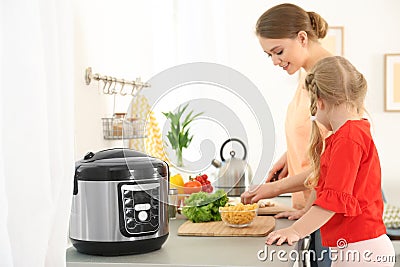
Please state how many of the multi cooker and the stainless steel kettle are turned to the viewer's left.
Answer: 1

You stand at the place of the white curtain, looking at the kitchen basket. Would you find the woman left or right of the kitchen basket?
right

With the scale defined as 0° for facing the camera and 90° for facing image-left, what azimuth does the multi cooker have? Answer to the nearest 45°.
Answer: approximately 315°

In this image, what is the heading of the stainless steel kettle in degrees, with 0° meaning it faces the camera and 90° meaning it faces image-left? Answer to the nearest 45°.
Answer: approximately 90°

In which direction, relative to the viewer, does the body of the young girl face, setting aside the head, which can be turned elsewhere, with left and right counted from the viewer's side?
facing away from the viewer and to the left of the viewer

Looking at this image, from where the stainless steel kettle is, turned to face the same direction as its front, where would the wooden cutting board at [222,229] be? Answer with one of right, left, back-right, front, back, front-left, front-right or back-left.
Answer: left

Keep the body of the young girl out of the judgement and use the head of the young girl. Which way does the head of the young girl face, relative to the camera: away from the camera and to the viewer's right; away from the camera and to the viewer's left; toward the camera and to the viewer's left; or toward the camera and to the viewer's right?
away from the camera and to the viewer's left
